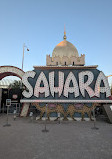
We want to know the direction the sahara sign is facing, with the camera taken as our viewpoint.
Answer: facing the viewer
